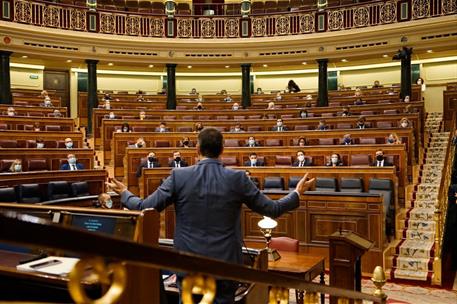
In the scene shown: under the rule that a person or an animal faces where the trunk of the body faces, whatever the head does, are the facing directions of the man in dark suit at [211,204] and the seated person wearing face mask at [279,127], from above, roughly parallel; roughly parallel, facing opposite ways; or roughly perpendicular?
roughly parallel, facing opposite ways

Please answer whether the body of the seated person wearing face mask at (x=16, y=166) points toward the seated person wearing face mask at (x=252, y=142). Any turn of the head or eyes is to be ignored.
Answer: no

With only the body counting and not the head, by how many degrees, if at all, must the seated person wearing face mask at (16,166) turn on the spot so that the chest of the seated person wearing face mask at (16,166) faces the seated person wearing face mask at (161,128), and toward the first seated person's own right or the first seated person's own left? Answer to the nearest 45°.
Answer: approximately 90° to the first seated person's own left

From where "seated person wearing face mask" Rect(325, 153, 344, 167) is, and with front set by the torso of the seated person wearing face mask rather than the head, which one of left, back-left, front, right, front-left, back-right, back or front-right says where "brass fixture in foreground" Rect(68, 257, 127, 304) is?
front

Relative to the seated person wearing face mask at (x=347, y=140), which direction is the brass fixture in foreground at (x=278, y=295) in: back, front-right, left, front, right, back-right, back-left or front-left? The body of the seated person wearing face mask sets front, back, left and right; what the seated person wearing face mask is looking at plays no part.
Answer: front

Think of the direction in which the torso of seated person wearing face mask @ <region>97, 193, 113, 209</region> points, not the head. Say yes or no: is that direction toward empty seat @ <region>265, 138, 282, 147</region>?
no

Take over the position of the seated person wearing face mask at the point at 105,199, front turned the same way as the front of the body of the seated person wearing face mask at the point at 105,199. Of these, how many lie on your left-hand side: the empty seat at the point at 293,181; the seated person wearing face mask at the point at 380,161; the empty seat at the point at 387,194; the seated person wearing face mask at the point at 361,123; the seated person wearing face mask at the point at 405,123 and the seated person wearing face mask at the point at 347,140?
6

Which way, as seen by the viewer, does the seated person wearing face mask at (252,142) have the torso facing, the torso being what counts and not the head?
toward the camera

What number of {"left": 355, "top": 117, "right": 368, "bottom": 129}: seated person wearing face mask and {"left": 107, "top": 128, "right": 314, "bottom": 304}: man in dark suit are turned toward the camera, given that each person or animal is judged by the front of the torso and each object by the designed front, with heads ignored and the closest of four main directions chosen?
1

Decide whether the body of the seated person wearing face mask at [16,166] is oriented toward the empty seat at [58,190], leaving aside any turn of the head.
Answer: yes

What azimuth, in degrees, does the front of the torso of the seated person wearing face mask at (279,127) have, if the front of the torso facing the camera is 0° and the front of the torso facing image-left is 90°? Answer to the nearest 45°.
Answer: approximately 0°

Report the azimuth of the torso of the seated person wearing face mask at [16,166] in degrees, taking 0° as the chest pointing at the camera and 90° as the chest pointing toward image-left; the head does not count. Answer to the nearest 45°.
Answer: approximately 315°

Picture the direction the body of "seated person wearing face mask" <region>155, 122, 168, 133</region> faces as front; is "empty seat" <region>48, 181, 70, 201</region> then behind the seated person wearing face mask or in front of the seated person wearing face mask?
in front

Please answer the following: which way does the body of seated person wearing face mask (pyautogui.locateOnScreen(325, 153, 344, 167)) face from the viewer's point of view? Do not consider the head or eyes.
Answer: toward the camera

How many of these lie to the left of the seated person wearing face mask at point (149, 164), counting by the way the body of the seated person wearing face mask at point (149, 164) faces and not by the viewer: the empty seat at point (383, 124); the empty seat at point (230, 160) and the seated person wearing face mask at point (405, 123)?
3

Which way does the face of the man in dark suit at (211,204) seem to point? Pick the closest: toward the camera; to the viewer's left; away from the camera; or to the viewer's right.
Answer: away from the camera

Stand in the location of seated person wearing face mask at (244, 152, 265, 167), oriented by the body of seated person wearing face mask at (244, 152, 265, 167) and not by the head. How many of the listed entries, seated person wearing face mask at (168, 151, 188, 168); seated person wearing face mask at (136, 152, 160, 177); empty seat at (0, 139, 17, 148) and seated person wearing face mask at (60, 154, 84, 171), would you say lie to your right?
4

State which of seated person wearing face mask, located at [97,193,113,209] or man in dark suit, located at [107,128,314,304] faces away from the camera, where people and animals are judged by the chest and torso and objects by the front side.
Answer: the man in dark suit

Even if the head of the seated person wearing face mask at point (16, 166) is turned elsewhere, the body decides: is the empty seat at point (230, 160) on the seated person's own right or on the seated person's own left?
on the seated person's own left

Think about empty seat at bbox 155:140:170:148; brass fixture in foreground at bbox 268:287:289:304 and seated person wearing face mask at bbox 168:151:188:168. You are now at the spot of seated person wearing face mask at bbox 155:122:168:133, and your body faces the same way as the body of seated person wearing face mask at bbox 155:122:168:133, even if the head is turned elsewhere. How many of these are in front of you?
3

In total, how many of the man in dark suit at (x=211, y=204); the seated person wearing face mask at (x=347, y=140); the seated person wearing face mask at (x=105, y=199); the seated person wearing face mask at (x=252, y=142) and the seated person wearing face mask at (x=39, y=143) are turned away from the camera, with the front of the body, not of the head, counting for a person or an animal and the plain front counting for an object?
1

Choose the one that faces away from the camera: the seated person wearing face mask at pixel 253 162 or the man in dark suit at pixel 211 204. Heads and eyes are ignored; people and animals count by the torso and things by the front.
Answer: the man in dark suit

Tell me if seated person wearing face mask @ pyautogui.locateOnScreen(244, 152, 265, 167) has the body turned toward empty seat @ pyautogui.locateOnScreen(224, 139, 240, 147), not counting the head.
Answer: no

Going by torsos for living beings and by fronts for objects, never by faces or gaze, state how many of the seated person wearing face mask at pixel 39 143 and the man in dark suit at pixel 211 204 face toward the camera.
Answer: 1
